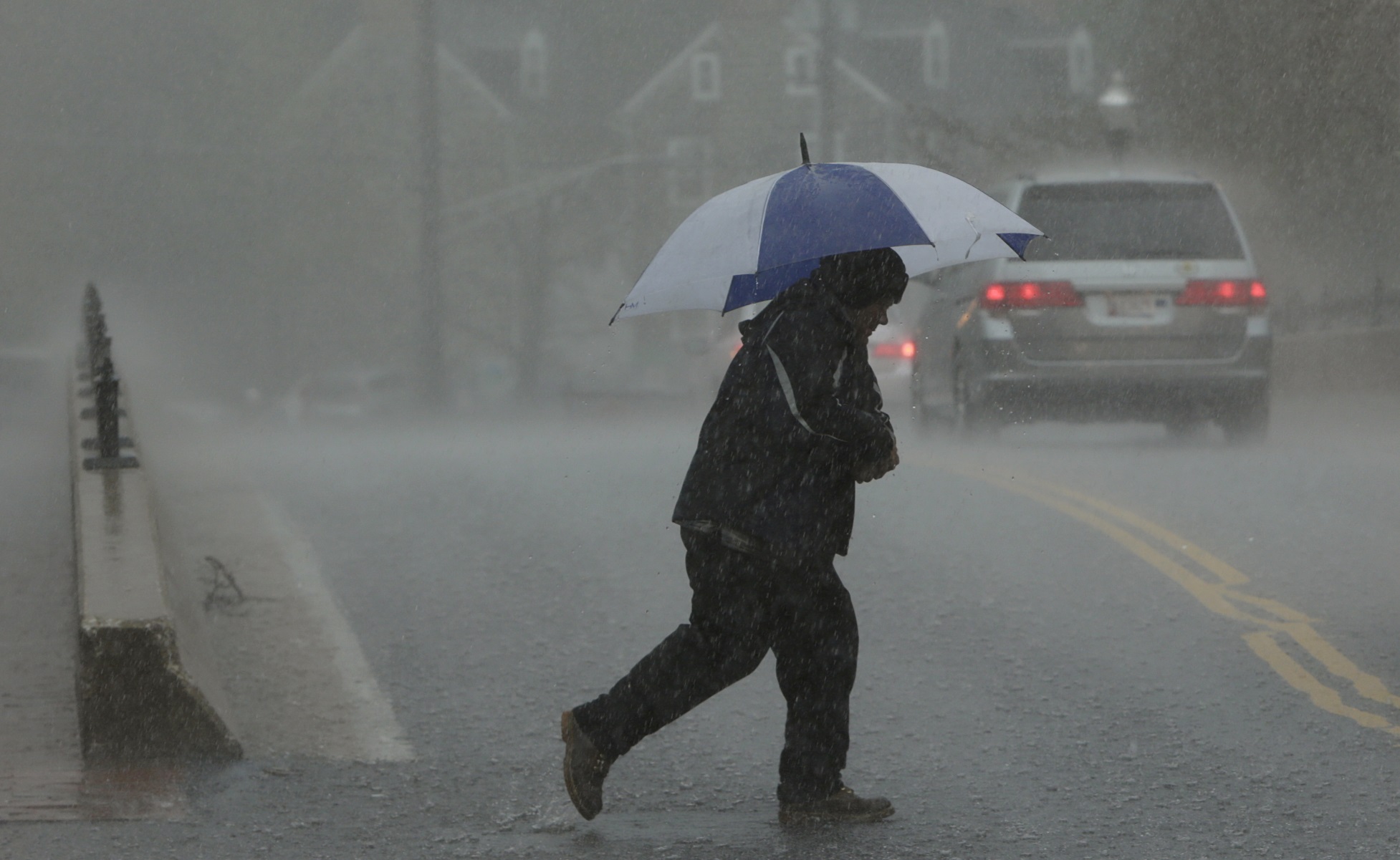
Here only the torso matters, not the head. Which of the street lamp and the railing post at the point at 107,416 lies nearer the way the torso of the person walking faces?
the street lamp

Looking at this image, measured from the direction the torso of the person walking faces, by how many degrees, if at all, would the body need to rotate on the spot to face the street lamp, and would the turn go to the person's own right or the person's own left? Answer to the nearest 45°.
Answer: approximately 90° to the person's own left

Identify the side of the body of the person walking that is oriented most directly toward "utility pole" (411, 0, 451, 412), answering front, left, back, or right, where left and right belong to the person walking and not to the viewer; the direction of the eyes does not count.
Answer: left

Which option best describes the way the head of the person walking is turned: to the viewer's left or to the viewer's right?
to the viewer's right

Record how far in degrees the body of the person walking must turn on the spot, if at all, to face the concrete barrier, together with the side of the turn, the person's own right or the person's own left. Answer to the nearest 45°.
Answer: approximately 180°

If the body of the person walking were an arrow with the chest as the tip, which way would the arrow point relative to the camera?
to the viewer's right

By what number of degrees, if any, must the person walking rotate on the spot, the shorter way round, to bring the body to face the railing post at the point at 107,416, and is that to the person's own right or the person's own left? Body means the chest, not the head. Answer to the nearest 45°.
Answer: approximately 135° to the person's own left
